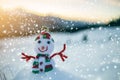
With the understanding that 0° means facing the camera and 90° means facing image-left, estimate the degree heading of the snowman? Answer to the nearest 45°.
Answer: approximately 0°
